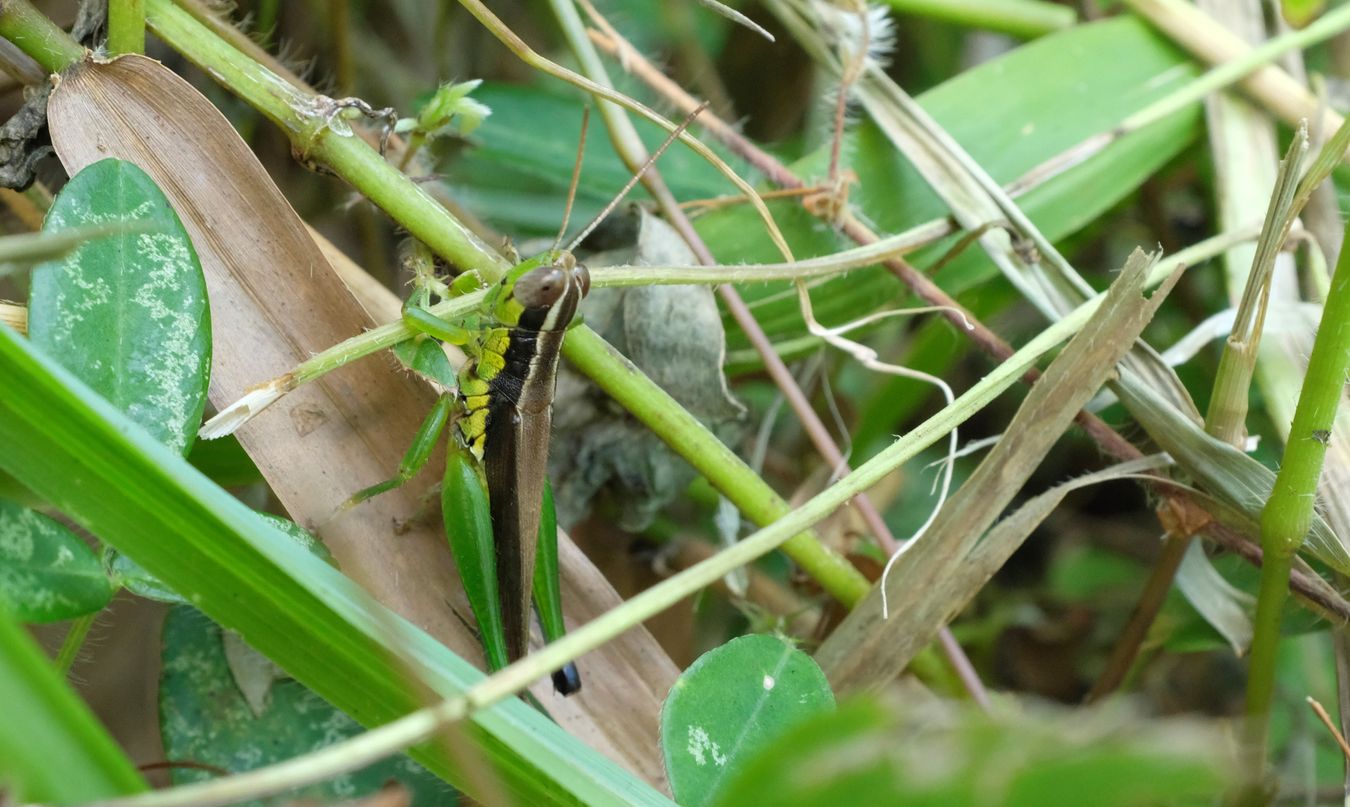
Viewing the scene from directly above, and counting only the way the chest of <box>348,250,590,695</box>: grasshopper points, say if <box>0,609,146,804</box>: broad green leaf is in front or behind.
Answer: behind

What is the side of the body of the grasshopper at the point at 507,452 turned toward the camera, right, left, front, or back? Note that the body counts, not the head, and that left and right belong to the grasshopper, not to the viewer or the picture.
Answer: back

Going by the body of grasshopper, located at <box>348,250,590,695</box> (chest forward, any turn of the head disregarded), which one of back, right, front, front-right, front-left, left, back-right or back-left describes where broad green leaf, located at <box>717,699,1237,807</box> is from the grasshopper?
back
